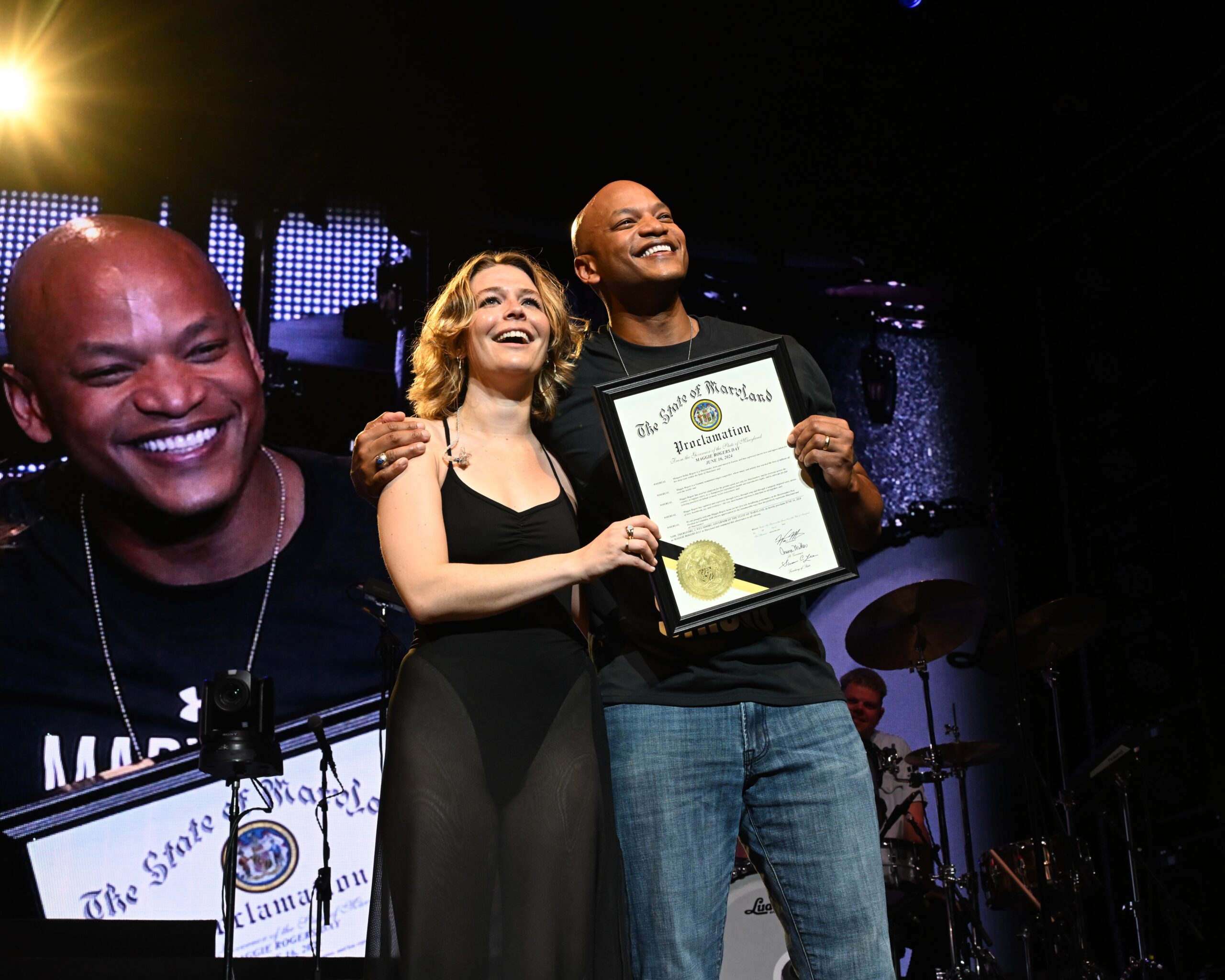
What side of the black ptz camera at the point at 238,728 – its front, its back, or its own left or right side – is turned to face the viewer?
front

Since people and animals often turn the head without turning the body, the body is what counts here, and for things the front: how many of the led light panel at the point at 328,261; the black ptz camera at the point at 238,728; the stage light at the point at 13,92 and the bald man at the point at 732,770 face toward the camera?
4

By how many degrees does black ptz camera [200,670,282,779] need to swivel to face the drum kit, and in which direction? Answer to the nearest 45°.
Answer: approximately 90° to its left

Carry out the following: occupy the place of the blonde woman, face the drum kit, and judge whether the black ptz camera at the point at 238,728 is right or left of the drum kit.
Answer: left

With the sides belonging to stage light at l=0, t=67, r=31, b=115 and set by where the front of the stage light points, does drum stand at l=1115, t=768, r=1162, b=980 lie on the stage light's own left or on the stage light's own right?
on the stage light's own left

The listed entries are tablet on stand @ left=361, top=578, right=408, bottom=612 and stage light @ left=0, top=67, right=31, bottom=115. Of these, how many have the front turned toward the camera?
1

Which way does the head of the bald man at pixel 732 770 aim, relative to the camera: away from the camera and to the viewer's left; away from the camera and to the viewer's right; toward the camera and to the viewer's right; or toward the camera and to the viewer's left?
toward the camera and to the viewer's right

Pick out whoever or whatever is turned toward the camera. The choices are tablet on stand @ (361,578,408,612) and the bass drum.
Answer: the bass drum
